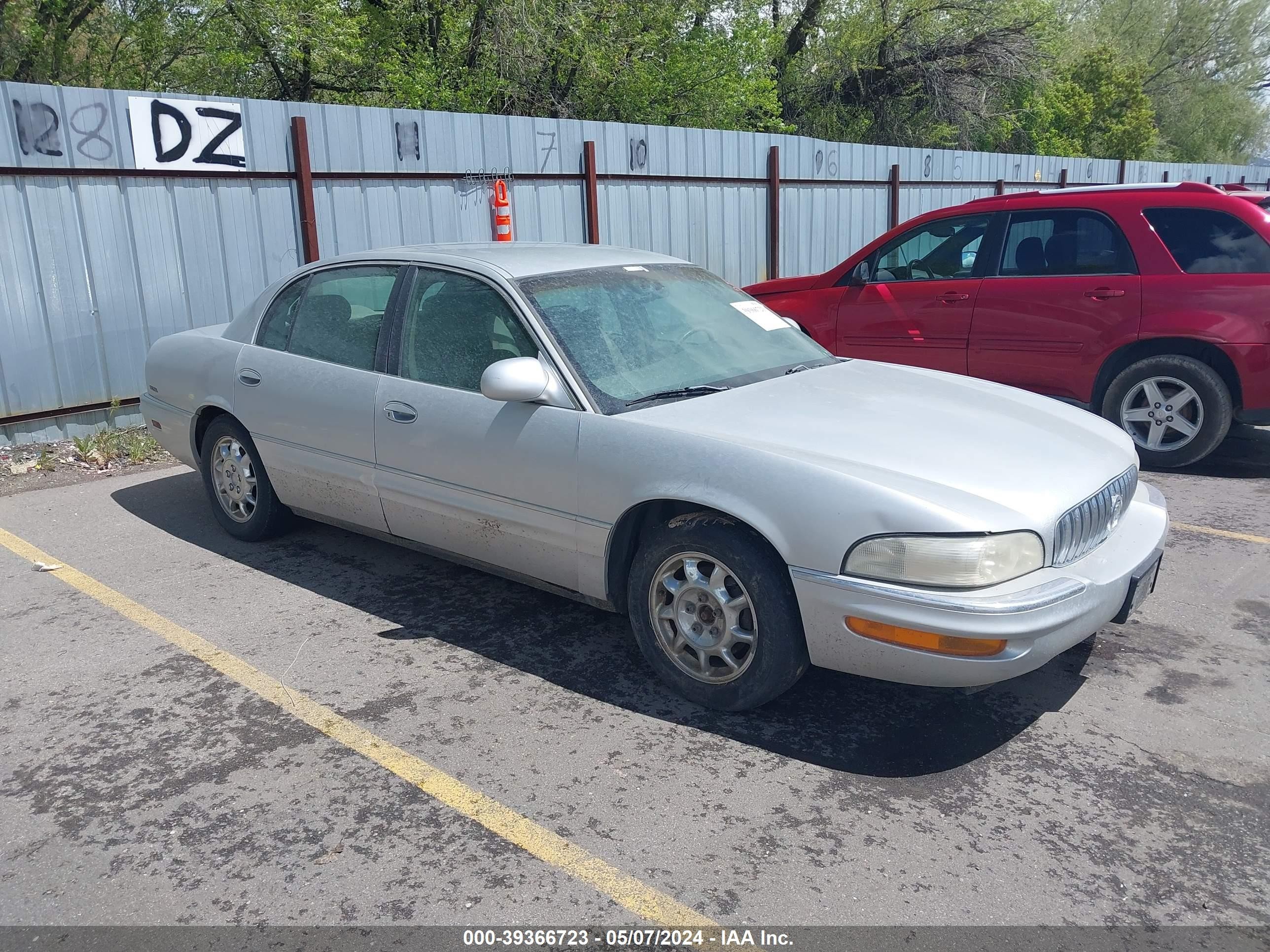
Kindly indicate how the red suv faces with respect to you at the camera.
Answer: facing to the left of the viewer

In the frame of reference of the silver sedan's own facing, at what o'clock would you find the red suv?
The red suv is roughly at 9 o'clock from the silver sedan.

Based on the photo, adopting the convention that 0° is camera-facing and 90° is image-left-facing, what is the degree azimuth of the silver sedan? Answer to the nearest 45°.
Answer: approximately 315°

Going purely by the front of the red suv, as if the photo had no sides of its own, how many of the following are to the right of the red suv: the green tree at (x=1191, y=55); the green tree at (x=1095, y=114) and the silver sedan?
2

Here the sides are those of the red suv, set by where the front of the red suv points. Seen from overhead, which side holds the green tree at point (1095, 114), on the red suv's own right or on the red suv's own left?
on the red suv's own right

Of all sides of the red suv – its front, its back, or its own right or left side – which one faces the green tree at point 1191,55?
right

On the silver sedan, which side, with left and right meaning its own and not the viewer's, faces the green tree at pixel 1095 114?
left

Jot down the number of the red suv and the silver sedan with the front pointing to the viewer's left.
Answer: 1

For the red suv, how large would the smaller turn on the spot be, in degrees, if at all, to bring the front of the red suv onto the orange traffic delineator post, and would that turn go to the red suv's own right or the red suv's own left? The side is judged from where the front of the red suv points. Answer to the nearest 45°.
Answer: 0° — it already faces it

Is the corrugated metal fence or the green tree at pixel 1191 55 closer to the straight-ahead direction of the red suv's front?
the corrugated metal fence
